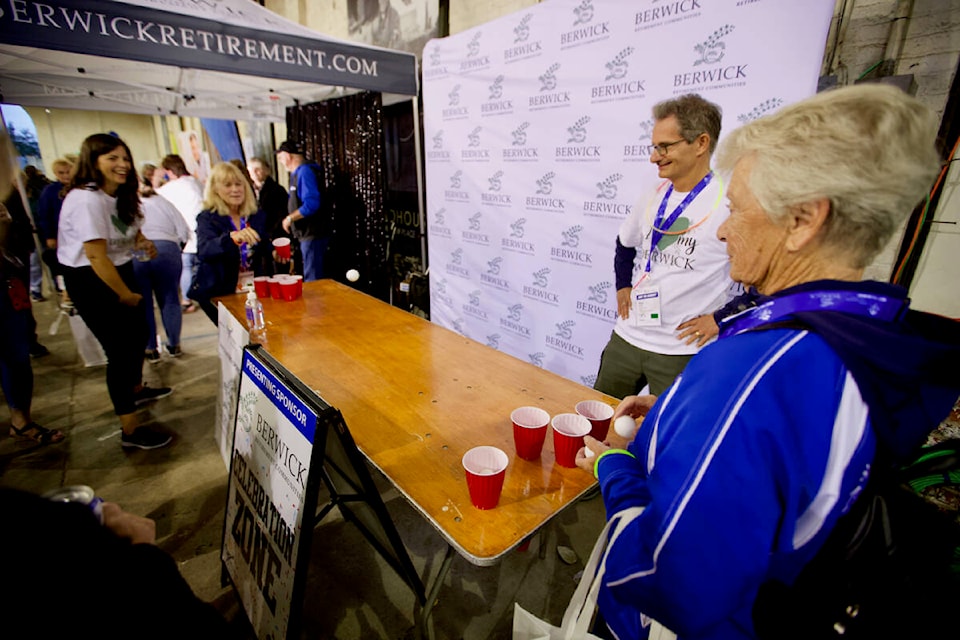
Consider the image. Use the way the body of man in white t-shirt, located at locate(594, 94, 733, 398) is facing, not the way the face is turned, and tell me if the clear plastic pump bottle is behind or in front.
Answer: in front

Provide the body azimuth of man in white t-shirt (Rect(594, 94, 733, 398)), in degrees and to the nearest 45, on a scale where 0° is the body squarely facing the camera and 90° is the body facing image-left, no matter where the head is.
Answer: approximately 45°

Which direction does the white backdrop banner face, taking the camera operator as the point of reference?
facing the viewer and to the left of the viewer

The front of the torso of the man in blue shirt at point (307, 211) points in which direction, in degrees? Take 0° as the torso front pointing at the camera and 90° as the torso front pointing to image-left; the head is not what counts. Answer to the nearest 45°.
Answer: approximately 90°

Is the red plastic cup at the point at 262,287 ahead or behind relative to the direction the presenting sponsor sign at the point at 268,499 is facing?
behind

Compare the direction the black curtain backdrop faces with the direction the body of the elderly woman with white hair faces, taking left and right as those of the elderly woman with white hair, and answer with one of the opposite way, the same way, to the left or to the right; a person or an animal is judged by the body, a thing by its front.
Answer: to the left

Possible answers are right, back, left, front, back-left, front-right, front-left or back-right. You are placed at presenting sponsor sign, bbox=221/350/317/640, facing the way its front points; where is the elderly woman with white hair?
left

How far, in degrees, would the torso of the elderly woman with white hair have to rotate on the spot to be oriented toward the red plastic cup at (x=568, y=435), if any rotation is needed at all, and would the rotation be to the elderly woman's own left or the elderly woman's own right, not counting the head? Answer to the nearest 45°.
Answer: approximately 45° to the elderly woman's own right

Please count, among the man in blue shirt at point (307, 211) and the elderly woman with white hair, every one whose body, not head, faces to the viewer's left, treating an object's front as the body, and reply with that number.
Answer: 2

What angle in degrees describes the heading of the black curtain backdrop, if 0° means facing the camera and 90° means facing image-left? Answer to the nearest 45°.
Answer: approximately 45°

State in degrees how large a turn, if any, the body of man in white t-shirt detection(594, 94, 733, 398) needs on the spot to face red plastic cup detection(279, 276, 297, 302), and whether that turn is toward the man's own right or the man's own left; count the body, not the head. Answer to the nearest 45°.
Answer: approximately 45° to the man's own right

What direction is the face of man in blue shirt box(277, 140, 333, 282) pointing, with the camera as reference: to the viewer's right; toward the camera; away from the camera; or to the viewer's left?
to the viewer's left

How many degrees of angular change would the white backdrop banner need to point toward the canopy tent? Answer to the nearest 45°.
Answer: approximately 45° to its right

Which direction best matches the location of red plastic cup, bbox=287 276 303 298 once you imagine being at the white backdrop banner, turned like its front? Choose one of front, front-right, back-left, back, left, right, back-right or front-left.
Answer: front

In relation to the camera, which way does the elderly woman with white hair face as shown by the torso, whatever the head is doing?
to the viewer's left
